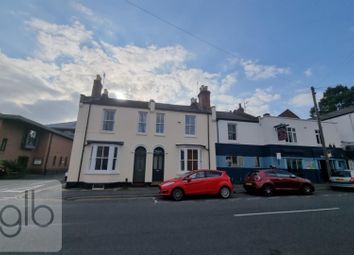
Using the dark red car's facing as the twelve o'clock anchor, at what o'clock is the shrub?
The shrub is roughly at 7 o'clock from the dark red car.

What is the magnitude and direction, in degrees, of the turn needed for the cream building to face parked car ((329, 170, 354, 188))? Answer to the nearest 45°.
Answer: approximately 90° to its left

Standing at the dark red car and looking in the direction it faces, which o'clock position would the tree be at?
The tree is roughly at 11 o'clock from the dark red car.

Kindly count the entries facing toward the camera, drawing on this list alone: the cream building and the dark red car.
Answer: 1

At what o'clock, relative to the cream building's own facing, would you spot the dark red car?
The dark red car is roughly at 10 o'clock from the cream building.

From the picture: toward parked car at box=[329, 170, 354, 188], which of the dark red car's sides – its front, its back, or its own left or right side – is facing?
front

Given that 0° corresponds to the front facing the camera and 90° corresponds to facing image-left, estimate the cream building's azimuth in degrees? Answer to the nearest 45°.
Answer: approximately 0°

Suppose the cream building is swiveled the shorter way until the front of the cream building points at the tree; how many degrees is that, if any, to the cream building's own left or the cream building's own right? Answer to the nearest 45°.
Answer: approximately 90° to the cream building's own left

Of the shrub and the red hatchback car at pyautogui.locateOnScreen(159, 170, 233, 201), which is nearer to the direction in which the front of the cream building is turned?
the red hatchback car

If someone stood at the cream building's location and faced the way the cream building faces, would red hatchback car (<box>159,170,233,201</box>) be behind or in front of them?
in front

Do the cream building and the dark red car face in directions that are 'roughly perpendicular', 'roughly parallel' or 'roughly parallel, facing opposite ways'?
roughly perpendicular

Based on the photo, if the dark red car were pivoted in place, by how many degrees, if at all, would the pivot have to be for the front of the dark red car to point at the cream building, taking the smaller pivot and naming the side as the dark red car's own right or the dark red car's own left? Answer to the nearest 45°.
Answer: approximately 135° to the dark red car's own left
